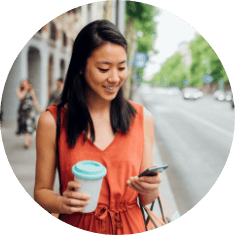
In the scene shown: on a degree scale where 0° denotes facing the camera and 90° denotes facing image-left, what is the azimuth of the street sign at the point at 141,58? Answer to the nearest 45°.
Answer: approximately 0°

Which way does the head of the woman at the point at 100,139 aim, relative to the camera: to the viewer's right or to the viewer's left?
to the viewer's right

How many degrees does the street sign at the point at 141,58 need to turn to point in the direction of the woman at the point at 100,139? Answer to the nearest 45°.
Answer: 0° — it already faces them
